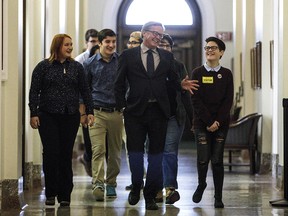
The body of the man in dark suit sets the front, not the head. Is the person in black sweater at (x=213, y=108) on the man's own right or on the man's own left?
on the man's own left

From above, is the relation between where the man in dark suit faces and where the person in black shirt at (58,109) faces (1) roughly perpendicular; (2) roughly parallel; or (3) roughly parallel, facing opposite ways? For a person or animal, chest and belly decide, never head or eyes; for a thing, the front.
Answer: roughly parallel

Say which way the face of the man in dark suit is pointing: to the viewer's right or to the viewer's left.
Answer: to the viewer's right

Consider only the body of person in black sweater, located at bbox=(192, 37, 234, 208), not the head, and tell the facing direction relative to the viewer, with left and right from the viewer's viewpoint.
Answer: facing the viewer

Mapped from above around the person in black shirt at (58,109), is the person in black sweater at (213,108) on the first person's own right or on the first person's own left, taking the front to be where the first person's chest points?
on the first person's own left

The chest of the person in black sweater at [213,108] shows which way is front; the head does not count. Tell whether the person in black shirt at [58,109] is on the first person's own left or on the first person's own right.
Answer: on the first person's own right

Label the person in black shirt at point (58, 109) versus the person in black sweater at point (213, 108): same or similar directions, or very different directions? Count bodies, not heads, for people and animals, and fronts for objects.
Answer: same or similar directions

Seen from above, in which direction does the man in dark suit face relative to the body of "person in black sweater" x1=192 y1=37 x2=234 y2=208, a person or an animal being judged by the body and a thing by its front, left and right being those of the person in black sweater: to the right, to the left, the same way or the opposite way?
the same way

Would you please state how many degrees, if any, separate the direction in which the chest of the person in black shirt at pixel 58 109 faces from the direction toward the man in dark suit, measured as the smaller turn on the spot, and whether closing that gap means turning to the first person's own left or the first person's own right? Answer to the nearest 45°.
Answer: approximately 90° to the first person's own left

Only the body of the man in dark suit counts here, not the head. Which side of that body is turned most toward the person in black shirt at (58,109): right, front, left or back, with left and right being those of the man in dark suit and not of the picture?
right

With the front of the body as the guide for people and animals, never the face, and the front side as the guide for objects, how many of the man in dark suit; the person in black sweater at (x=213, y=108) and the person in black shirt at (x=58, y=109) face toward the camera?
3

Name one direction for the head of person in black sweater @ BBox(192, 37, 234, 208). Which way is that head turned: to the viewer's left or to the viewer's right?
to the viewer's left

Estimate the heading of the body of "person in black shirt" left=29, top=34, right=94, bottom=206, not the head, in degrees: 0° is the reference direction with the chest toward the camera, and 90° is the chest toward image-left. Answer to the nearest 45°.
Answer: approximately 0°
